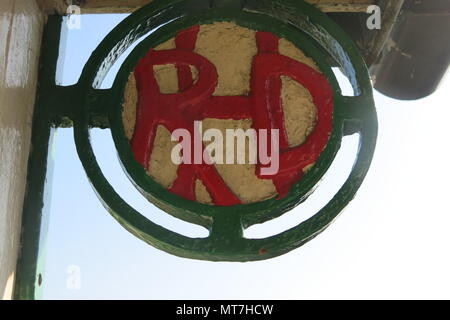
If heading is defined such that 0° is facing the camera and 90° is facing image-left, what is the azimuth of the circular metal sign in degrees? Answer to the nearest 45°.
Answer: approximately 0°

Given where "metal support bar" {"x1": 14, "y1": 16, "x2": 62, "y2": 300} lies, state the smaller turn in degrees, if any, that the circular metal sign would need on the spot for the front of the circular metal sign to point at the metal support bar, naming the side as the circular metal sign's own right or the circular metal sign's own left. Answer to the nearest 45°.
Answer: approximately 90° to the circular metal sign's own right
